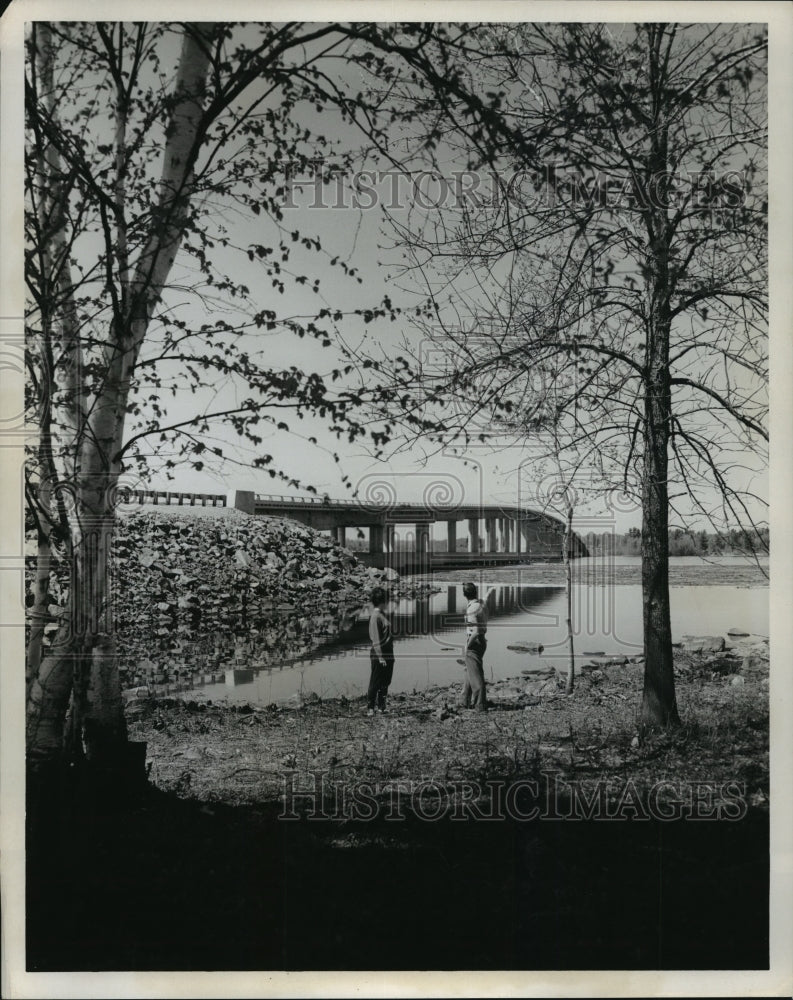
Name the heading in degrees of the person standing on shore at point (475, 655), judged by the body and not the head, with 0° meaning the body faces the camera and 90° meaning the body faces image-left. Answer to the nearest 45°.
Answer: approximately 90°

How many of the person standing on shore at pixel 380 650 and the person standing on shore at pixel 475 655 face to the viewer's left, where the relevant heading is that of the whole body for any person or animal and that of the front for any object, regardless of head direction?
1

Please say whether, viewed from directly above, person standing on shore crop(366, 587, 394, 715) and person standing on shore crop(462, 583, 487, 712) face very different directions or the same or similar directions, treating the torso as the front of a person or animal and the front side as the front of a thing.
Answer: very different directions
